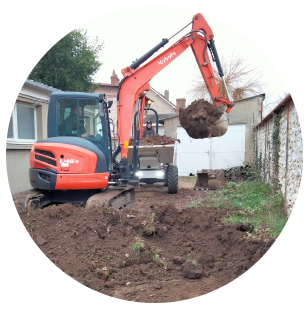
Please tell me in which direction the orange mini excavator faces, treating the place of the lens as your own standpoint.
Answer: facing to the right of the viewer

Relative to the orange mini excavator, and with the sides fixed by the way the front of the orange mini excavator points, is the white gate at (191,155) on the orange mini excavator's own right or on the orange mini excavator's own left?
on the orange mini excavator's own left

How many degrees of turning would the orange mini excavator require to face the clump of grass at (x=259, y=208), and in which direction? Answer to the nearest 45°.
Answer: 0° — it already faces it

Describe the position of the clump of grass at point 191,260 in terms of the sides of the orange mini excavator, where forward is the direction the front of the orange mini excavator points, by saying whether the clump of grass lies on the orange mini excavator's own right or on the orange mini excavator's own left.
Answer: on the orange mini excavator's own right

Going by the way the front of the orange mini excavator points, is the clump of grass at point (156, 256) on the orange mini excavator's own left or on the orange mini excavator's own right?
on the orange mini excavator's own right

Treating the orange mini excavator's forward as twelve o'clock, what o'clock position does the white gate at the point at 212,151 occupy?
The white gate is roughly at 10 o'clock from the orange mini excavator.

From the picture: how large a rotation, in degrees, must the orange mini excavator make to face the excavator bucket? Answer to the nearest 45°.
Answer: approximately 45° to its left
